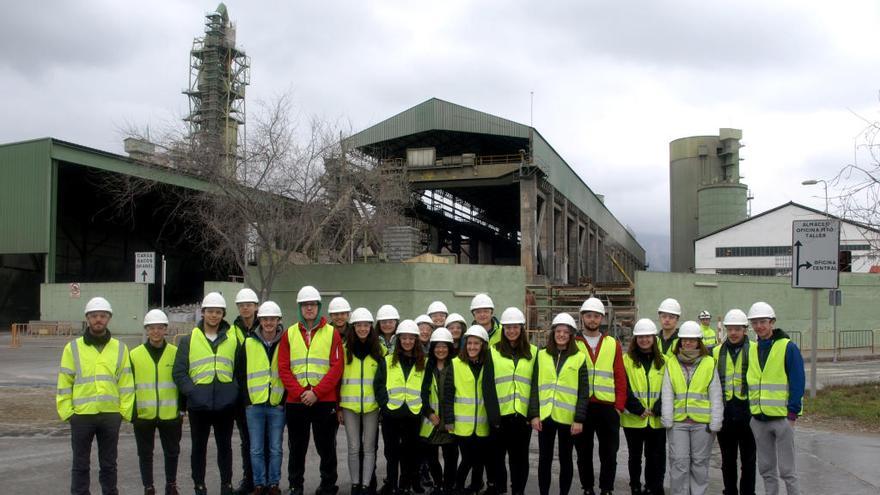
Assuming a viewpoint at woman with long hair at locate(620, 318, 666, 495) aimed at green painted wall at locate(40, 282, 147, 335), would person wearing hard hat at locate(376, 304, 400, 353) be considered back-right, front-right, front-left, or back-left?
front-left

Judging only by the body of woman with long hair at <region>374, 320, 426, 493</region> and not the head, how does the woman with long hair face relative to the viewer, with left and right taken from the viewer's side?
facing the viewer

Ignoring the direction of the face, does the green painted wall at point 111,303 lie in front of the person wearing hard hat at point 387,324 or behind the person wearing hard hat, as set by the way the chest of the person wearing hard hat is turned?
behind

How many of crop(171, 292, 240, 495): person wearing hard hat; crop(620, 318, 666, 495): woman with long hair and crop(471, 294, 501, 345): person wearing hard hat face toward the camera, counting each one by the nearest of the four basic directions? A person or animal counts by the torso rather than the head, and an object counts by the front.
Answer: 3

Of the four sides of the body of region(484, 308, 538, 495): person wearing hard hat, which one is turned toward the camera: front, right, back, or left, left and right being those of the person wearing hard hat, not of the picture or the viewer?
front

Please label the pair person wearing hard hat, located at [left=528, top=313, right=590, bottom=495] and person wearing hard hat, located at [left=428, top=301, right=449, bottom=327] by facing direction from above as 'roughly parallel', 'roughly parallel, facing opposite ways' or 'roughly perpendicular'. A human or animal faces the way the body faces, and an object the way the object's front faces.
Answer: roughly parallel

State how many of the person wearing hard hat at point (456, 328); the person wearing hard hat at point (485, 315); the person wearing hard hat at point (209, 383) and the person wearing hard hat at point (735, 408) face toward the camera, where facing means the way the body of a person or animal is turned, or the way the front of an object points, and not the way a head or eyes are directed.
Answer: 4

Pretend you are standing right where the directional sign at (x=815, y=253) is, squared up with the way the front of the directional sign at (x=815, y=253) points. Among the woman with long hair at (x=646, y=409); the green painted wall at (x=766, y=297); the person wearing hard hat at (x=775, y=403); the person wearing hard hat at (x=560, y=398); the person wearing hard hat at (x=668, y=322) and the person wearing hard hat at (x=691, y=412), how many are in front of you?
5

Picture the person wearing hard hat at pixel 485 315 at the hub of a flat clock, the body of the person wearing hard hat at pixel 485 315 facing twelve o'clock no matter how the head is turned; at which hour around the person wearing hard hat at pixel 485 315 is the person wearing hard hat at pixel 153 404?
the person wearing hard hat at pixel 153 404 is roughly at 2 o'clock from the person wearing hard hat at pixel 485 315.

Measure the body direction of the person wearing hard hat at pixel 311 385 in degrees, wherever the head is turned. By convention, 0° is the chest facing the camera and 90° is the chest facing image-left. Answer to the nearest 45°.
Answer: approximately 0°

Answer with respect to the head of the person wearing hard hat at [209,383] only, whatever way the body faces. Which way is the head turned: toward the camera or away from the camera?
toward the camera

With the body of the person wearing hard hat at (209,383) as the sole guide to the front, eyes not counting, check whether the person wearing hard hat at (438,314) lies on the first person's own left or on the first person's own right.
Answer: on the first person's own left
